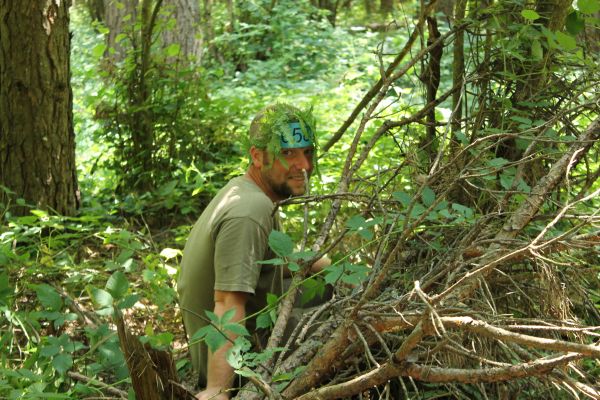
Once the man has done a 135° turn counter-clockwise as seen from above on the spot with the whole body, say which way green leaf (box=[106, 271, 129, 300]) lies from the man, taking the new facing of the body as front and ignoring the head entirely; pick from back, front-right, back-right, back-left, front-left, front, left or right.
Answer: left

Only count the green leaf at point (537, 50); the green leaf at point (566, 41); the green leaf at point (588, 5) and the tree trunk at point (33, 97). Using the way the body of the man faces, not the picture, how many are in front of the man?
3

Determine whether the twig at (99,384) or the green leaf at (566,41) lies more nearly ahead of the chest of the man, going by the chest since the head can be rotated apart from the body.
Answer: the green leaf

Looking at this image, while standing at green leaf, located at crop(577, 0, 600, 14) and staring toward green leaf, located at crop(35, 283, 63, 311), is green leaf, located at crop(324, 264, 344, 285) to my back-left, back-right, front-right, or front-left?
front-left

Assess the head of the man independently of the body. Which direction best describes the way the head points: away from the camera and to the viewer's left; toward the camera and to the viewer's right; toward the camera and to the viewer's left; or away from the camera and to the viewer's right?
toward the camera and to the viewer's right

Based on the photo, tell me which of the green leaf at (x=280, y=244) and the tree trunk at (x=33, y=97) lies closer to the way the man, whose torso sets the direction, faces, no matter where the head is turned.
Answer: the green leaf

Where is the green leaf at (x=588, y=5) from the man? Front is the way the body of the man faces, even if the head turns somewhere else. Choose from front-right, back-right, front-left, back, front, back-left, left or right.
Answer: front

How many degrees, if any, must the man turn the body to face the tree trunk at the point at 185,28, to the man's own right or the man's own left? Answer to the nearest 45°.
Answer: approximately 90° to the man's own left

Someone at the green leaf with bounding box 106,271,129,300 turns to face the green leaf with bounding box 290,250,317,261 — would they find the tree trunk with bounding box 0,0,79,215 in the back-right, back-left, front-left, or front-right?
back-left

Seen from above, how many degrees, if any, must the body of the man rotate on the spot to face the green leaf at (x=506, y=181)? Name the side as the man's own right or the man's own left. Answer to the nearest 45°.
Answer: approximately 45° to the man's own right

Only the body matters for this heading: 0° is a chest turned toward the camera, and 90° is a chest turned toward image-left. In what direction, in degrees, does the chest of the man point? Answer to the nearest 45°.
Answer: approximately 270°

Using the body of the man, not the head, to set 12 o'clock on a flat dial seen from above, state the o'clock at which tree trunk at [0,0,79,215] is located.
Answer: The tree trunk is roughly at 8 o'clock from the man.

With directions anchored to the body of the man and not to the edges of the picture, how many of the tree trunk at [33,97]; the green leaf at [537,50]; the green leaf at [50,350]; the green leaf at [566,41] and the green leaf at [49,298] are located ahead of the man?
2
